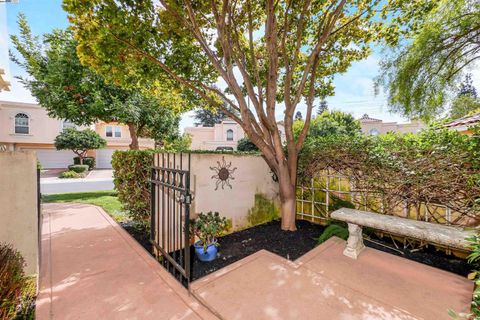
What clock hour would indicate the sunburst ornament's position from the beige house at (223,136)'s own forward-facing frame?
The sunburst ornament is roughly at 12 o'clock from the beige house.

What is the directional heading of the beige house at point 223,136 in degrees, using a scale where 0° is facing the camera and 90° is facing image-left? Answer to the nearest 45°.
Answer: approximately 0°

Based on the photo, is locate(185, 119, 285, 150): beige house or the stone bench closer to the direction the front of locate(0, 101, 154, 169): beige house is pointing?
the stone bench

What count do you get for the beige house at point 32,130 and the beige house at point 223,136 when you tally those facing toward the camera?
2

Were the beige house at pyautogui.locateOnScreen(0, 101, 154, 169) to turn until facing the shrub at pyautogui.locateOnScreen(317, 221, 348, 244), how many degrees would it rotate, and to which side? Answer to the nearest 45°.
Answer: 0° — it already faces it

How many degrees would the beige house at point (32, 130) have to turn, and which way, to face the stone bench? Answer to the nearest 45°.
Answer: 0° — it already faces it

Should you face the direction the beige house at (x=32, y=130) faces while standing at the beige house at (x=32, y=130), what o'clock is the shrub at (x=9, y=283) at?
The shrub is roughly at 12 o'clock from the beige house.

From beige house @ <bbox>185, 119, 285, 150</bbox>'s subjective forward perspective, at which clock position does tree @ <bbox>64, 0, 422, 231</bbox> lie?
The tree is roughly at 12 o'clock from the beige house.

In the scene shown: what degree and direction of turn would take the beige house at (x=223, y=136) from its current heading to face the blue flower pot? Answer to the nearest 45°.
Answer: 0° — it already faces it

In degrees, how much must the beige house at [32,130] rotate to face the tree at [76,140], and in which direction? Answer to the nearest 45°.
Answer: approximately 45° to its left
